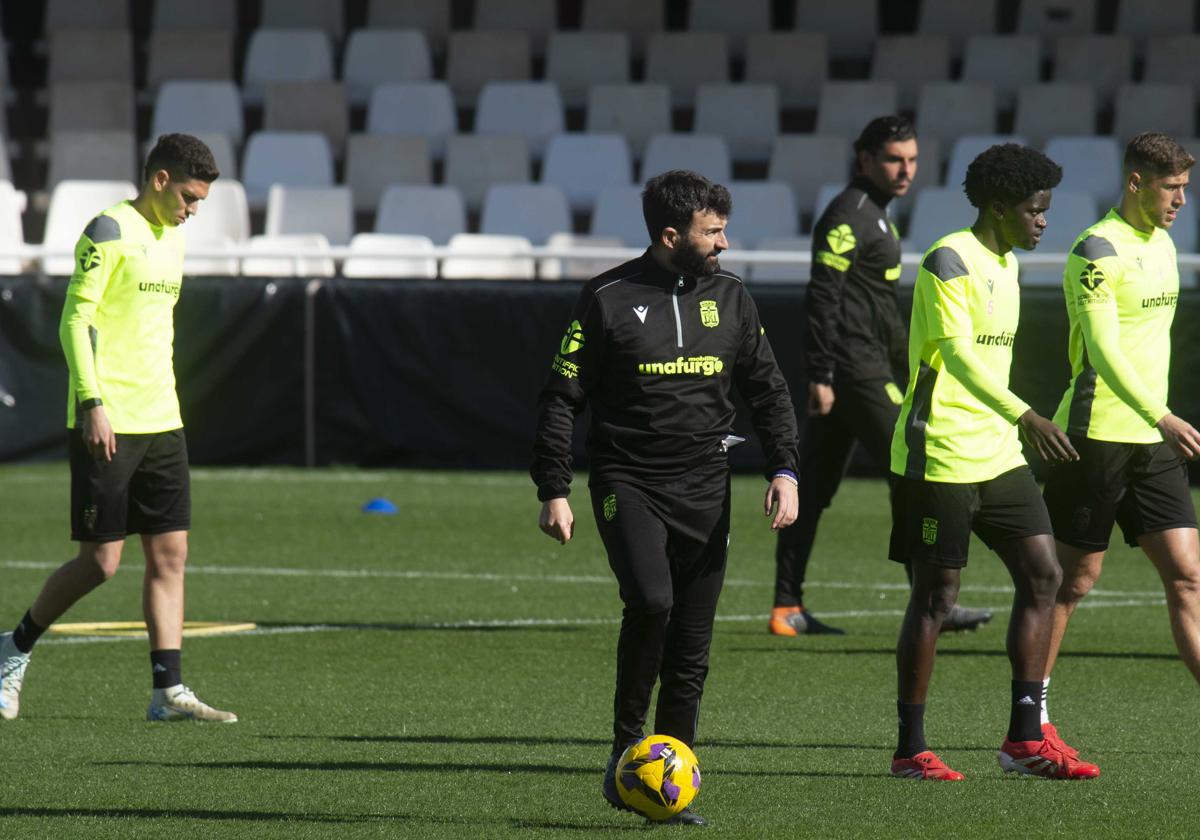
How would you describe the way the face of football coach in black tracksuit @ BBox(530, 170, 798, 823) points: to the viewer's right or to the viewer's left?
to the viewer's right

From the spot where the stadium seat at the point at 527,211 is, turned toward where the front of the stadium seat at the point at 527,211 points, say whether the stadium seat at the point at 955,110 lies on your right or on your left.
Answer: on your left

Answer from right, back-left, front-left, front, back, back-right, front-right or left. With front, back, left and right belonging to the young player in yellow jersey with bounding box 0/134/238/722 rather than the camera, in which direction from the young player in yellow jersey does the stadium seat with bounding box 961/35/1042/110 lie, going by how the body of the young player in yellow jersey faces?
left

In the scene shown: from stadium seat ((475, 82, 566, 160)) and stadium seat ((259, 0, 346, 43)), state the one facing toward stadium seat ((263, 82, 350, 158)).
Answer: stadium seat ((259, 0, 346, 43))

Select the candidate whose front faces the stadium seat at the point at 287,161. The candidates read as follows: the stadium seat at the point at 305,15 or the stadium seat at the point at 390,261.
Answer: the stadium seat at the point at 305,15

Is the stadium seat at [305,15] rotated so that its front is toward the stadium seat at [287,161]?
yes

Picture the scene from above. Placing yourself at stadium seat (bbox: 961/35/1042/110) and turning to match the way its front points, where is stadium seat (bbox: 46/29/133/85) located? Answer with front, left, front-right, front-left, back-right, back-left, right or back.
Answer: right

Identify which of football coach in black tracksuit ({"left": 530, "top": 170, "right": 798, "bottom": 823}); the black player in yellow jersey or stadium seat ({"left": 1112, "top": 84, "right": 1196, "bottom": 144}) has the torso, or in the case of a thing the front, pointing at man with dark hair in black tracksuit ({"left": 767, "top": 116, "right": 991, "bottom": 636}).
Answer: the stadium seat

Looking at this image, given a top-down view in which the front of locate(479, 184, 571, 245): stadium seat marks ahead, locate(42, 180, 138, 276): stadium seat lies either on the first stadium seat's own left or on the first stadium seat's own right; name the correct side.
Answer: on the first stadium seat's own right

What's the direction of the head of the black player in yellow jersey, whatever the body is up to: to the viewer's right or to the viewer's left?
to the viewer's right

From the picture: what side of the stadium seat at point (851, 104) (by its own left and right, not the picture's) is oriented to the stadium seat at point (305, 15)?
right

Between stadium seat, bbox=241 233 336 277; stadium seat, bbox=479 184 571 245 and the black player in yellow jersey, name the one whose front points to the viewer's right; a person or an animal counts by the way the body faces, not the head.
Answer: the black player in yellow jersey

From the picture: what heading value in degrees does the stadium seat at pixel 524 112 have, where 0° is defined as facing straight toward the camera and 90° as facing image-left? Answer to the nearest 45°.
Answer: approximately 0°
